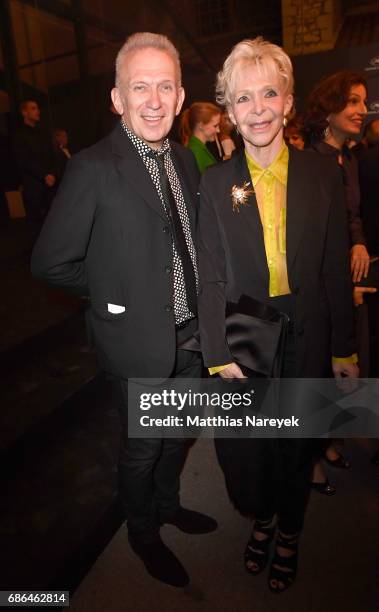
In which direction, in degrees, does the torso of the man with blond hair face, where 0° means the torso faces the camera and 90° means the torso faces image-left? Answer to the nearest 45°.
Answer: approximately 315°

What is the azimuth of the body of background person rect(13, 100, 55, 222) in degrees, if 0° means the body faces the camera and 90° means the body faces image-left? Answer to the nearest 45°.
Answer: approximately 315°

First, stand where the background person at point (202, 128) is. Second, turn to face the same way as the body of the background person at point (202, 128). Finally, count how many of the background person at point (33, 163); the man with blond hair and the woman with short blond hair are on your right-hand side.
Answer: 2

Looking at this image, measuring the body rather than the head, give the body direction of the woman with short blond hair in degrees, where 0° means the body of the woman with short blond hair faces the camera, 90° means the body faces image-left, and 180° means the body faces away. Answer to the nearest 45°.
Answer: approximately 0°
